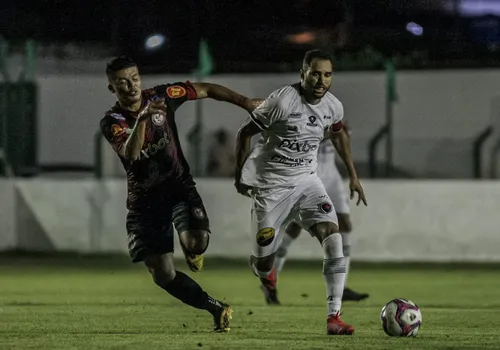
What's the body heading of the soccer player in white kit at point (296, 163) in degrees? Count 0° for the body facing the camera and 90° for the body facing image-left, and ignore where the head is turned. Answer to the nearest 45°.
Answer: approximately 315°

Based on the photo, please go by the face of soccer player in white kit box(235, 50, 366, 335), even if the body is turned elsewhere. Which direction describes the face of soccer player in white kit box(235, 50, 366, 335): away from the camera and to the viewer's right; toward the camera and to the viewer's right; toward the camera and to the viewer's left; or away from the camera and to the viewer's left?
toward the camera and to the viewer's right
